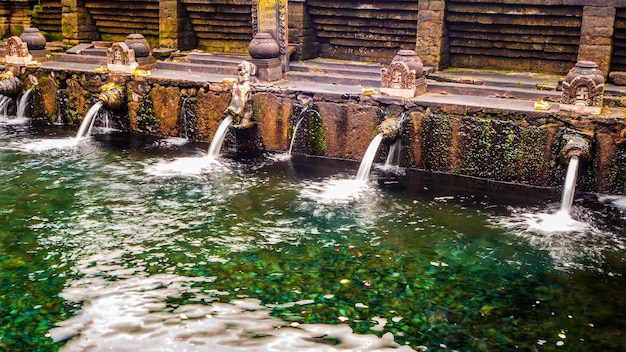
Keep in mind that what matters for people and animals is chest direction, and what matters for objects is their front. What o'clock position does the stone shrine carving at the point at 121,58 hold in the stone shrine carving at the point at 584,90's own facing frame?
the stone shrine carving at the point at 121,58 is roughly at 3 o'clock from the stone shrine carving at the point at 584,90.

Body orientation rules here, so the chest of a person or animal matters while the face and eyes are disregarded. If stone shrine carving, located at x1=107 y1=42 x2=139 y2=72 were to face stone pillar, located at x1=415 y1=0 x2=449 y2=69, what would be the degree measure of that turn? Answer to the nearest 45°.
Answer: approximately 90° to its left

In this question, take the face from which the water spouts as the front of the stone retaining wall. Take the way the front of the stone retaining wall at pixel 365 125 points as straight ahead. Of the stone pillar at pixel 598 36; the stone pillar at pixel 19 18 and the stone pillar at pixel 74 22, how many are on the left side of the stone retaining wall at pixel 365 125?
1

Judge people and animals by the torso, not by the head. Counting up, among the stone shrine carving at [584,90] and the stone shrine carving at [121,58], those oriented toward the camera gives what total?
2

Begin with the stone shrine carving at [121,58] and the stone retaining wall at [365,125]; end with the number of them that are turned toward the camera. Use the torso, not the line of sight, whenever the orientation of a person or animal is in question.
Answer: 2

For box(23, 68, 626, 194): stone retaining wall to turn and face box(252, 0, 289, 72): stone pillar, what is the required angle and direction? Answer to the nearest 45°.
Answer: approximately 135° to its right

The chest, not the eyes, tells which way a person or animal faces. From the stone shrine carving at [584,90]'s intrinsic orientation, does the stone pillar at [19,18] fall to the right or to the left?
on its right

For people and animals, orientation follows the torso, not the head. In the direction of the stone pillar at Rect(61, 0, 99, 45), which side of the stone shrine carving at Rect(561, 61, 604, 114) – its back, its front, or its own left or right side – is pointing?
right

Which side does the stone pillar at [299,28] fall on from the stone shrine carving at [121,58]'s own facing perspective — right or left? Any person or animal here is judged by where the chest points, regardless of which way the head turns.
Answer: on its left

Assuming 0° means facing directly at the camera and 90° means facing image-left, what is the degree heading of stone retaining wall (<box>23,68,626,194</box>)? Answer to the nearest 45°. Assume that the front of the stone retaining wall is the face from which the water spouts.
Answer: approximately 0°

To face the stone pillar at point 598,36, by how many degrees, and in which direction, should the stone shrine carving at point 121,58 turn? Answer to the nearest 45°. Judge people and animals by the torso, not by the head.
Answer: approximately 45° to its left

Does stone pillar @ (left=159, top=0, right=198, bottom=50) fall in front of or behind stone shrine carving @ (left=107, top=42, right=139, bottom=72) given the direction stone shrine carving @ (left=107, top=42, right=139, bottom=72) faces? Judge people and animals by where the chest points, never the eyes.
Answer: behind

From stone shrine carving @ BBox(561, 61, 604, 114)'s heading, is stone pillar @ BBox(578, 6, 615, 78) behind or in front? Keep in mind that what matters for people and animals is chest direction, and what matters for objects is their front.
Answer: behind
